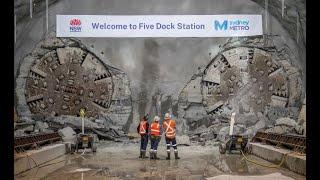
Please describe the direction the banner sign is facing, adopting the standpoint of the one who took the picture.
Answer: facing the viewer
